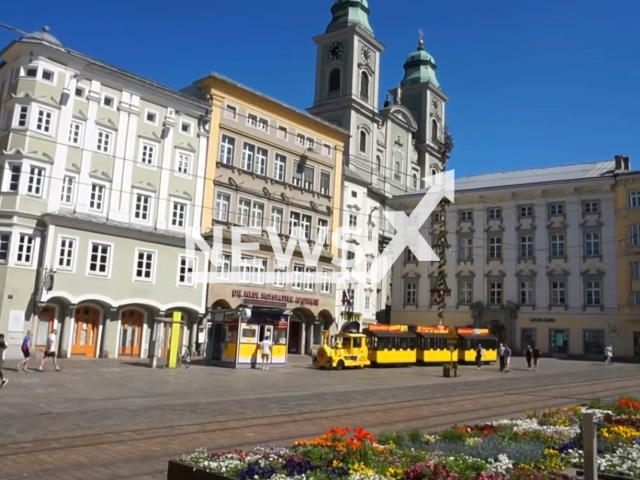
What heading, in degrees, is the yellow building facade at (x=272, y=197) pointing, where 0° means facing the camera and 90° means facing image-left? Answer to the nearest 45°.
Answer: approximately 315°

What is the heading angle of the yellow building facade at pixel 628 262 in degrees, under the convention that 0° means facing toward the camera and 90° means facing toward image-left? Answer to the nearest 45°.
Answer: approximately 45°
